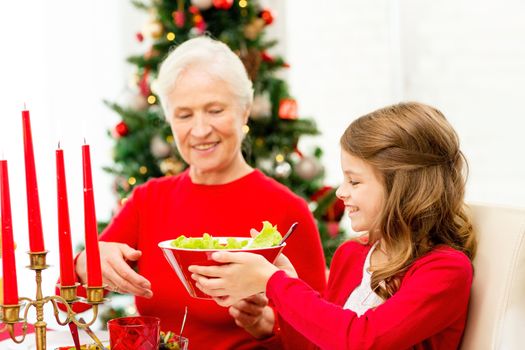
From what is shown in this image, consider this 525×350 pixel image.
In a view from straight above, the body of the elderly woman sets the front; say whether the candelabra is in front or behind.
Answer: in front

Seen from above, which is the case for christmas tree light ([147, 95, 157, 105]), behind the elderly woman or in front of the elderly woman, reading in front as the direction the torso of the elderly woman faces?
behind

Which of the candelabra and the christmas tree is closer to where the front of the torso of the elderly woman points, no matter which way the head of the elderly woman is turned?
the candelabra

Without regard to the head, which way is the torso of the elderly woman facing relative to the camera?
toward the camera

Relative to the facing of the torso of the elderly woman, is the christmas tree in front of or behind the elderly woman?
behind

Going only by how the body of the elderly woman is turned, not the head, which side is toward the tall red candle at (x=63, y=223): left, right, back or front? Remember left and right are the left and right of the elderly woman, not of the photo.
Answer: front

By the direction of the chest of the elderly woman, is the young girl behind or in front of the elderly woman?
in front

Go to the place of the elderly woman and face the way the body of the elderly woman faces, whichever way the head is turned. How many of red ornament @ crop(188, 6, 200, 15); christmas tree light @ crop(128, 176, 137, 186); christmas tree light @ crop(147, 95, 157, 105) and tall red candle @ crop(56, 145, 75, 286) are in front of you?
1

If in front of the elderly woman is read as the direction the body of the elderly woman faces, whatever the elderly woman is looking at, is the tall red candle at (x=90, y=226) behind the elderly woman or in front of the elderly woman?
in front

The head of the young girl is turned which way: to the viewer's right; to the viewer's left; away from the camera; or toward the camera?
to the viewer's left

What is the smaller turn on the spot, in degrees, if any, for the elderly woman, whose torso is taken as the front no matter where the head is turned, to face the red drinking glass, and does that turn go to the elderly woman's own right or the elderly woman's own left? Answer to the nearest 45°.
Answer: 0° — they already face it

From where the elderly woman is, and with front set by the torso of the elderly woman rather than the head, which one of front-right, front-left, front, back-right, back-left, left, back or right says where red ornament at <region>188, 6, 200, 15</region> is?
back

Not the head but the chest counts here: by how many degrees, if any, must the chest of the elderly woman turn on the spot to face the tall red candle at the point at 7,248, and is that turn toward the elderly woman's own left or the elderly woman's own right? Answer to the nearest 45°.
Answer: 0° — they already face it
